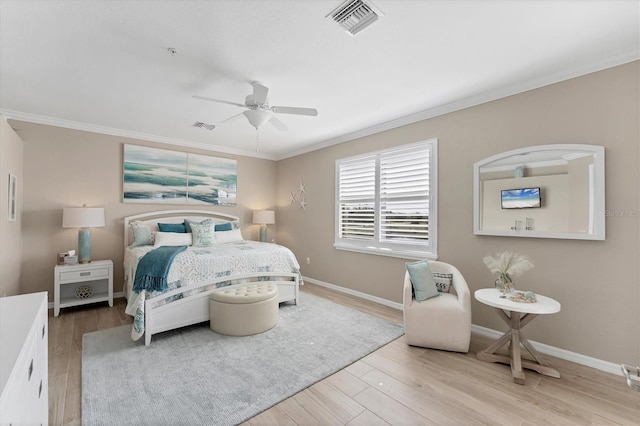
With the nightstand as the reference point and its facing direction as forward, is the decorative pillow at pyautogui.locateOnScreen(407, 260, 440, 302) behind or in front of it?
in front

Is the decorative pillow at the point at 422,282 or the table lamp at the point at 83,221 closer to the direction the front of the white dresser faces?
the decorative pillow

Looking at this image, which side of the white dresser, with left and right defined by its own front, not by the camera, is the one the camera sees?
right

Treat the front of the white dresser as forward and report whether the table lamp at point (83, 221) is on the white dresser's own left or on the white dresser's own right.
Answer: on the white dresser's own left

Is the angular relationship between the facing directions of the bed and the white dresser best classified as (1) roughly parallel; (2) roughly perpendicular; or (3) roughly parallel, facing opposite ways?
roughly perpendicular

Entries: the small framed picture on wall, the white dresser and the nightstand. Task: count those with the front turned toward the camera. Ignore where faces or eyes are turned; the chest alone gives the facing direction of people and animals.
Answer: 1

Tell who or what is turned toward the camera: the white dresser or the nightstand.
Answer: the nightstand

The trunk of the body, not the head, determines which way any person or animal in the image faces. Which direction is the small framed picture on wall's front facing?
to the viewer's right

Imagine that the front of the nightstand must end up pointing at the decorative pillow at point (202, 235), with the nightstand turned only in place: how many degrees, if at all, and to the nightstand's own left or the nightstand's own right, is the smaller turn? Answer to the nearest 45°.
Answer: approximately 45° to the nightstand's own left

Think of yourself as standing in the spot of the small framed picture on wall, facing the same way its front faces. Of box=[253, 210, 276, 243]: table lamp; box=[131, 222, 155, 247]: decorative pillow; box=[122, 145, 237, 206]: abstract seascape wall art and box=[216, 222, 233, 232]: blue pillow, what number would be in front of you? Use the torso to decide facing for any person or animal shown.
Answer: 4

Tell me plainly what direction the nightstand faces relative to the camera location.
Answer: facing the viewer

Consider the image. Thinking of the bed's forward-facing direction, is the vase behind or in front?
in front
